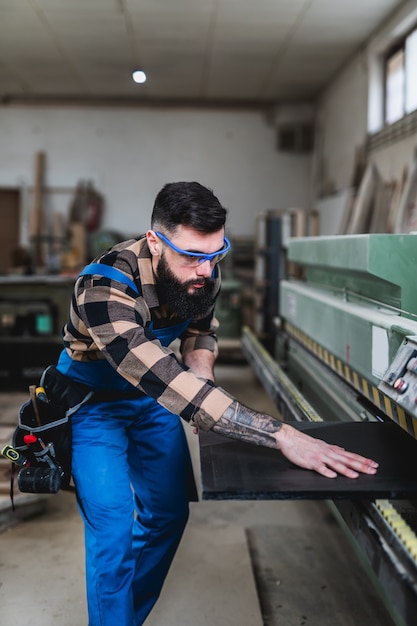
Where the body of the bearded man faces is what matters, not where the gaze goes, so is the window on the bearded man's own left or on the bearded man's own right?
on the bearded man's own left

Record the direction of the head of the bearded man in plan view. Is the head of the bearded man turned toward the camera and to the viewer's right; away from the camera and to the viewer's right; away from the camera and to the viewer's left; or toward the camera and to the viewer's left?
toward the camera and to the viewer's right

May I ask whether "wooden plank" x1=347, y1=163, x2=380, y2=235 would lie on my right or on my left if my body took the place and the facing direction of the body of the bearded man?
on my left
